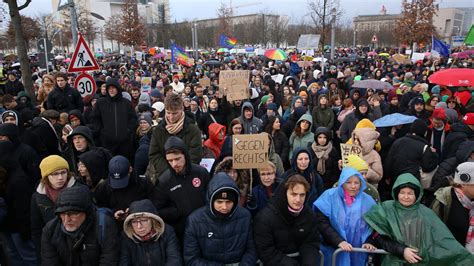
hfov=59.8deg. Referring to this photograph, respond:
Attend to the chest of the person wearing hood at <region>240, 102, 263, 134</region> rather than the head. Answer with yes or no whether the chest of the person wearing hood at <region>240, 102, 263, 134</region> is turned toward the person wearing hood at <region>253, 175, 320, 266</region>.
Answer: yes

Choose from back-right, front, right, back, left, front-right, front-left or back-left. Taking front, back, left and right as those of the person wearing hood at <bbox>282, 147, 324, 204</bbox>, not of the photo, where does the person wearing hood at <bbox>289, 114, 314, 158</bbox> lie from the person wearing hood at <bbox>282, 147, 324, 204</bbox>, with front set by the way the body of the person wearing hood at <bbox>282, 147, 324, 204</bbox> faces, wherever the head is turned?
back

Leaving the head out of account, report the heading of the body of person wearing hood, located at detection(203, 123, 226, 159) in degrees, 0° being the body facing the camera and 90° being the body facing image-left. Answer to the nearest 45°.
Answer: approximately 315°

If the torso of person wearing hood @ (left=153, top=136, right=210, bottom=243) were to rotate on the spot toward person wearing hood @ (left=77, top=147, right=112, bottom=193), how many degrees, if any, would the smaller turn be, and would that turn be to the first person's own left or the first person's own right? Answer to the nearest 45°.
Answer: approximately 90° to the first person's own right

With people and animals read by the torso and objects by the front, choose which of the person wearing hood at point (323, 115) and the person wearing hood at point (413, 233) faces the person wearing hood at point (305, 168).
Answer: the person wearing hood at point (323, 115)

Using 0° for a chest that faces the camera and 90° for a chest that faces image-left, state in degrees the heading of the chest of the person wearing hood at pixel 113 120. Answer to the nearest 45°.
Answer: approximately 0°

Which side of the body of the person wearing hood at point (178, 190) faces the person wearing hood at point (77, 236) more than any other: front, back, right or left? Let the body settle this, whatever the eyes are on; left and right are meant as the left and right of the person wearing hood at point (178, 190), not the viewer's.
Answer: front

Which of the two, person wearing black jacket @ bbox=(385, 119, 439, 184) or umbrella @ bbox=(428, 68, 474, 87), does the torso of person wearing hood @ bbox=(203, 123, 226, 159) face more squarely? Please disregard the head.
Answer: the person wearing black jacket

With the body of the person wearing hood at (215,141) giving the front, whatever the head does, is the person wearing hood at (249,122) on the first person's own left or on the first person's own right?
on the first person's own left
